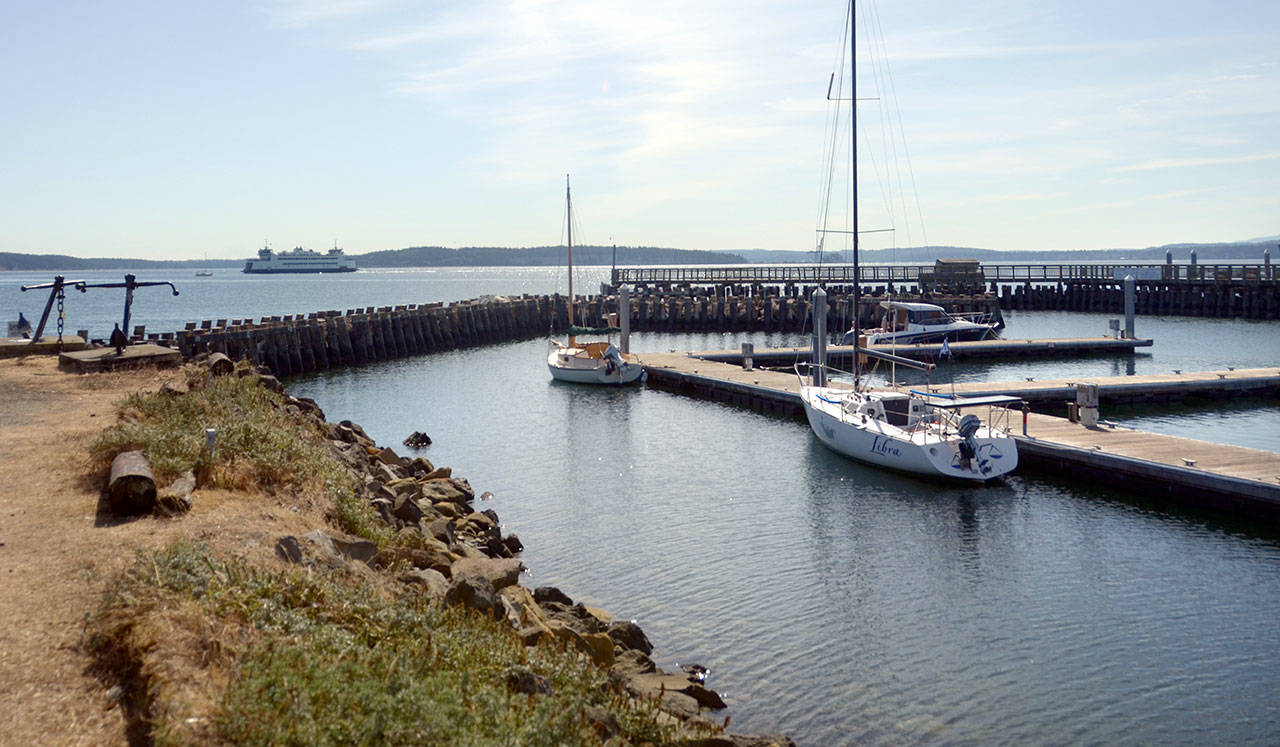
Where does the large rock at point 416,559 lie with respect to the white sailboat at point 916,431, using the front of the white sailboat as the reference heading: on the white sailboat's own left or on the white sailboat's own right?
on the white sailboat's own left

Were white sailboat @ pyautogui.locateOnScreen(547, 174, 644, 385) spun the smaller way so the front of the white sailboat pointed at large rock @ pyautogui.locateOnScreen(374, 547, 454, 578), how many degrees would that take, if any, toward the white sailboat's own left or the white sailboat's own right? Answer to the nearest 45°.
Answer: approximately 135° to the white sailboat's own left

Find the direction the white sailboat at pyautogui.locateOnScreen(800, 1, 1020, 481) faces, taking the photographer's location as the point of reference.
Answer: facing away from the viewer and to the left of the viewer

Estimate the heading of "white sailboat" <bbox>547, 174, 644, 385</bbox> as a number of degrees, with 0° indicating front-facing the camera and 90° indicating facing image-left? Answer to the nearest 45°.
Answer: approximately 135°

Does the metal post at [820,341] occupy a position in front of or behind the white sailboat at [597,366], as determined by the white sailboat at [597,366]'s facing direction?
behind

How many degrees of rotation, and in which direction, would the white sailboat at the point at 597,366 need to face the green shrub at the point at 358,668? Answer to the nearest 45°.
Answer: approximately 135° to its left

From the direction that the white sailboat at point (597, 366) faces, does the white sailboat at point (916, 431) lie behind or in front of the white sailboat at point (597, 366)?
behind
